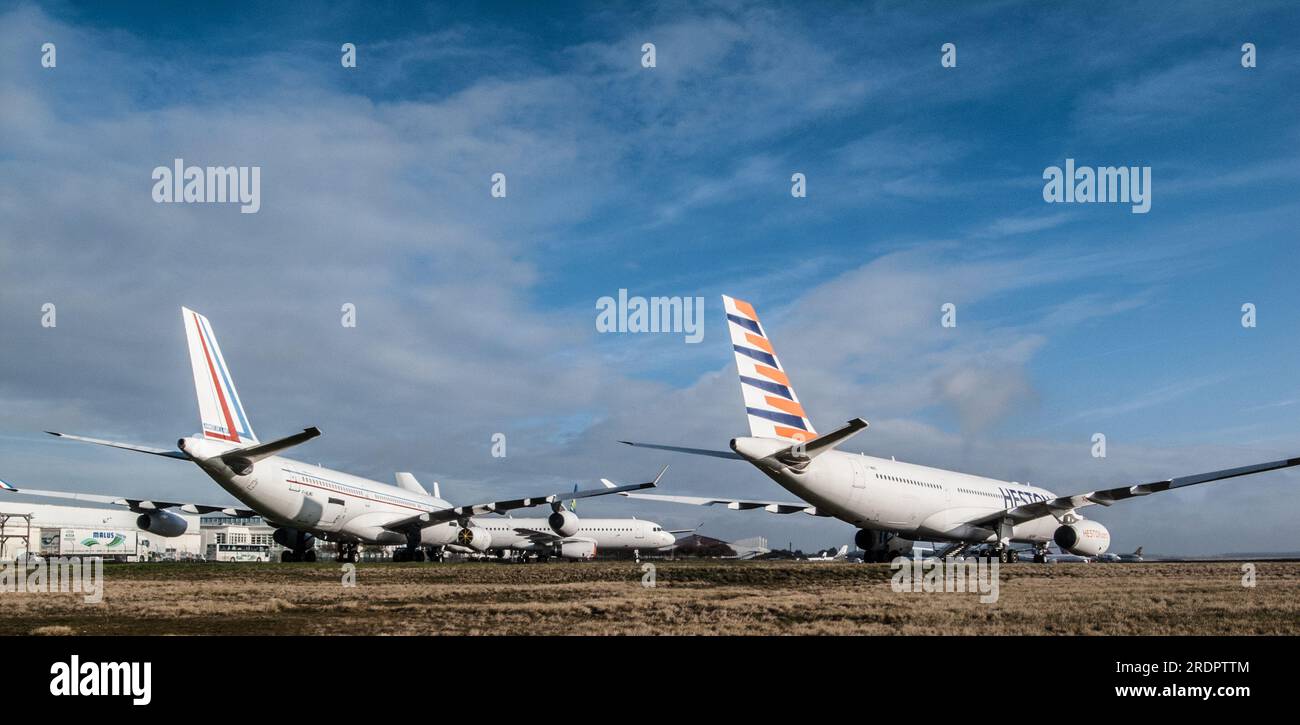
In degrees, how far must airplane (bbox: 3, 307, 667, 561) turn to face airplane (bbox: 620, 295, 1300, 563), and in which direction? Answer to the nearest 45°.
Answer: approximately 90° to its right

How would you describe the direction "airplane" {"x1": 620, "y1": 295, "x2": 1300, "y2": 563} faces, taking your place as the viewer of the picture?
facing away from the viewer and to the right of the viewer

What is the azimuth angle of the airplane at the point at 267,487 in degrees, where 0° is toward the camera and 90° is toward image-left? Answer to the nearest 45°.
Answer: approximately 225°
